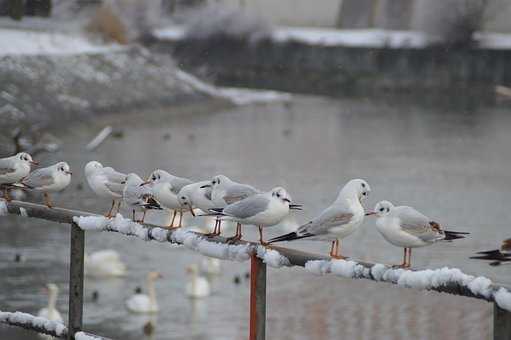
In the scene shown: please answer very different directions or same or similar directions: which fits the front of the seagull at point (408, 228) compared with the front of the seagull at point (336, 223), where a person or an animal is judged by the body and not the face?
very different directions

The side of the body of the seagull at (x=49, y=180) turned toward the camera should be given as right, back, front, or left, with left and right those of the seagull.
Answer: right

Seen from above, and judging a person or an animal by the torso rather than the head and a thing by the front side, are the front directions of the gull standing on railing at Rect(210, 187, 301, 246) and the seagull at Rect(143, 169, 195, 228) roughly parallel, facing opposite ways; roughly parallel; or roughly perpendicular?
roughly parallel, facing opposite ways

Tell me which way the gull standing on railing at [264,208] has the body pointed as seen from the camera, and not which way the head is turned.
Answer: to the viewer's right

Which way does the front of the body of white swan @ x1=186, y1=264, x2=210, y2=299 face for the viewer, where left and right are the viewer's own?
facing the viewer and to the left of the viewer

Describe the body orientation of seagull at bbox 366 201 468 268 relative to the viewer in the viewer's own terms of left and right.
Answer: facing to the left of the viewer

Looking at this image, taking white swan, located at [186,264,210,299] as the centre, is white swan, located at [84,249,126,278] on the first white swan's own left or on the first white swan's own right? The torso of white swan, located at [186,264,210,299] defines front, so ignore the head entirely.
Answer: on the first white swan's own right

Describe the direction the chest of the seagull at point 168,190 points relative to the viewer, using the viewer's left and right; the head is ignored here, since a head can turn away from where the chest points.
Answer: facing to the left of the viewer

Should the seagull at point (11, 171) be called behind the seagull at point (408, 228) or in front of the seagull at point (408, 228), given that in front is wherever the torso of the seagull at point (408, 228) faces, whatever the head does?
in front

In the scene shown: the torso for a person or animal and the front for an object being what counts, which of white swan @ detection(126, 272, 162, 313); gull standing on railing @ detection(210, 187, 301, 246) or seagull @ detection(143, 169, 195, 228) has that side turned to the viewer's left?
the seagull

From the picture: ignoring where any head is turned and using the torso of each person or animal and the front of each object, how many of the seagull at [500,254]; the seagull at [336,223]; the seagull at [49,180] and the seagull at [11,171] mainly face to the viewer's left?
0

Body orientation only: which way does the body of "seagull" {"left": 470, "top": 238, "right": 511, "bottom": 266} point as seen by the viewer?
to the viewer's right

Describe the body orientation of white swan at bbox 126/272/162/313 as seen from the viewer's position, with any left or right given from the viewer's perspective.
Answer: facing to the right of the viewer

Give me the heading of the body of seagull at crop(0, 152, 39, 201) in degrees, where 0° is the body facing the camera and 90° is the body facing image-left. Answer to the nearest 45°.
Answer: approximately 270°

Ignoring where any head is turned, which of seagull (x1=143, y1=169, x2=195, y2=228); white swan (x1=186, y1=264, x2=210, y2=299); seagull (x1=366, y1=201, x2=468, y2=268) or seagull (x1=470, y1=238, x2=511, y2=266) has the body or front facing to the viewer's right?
seagull (x1=470, y1=238, x2=511, y2=266)

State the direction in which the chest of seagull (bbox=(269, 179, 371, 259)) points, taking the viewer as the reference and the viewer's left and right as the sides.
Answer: facing to the right of the viewer
